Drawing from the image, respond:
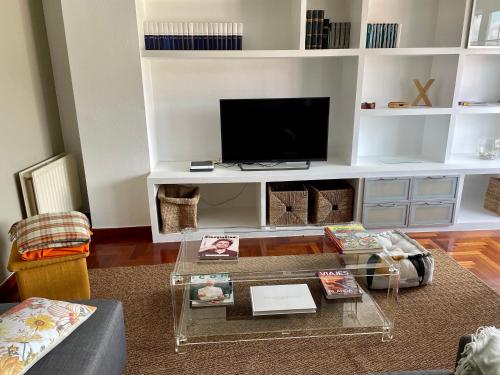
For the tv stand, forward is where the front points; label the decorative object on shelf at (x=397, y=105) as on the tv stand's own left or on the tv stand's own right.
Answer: on the tv stand's own left

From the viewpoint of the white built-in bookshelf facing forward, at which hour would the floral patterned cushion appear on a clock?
The floral patterned cushion is roughly at 1 o'clock from the white built-in bookshelf.

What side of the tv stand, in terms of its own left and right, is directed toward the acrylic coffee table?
front

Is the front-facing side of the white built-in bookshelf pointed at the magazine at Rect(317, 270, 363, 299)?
yes

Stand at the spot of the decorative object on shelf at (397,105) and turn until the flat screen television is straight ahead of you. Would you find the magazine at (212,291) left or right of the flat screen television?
left

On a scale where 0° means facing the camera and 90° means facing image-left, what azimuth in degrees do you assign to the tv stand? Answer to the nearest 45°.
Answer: approximately 0°

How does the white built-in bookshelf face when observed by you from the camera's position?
facing the viewer

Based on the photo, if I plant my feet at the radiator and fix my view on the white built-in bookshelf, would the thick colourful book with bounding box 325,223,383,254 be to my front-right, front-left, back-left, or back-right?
front-right

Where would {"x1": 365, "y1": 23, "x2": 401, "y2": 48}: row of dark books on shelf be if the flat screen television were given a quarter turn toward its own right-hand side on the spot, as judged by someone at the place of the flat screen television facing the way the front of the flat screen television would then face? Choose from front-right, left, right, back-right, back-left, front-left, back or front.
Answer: back

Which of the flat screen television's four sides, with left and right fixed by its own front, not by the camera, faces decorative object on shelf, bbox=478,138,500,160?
left

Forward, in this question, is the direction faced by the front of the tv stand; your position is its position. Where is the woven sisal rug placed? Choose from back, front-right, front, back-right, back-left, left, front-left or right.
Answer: front

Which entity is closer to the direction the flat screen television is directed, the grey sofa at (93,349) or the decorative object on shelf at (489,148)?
the grey sofa

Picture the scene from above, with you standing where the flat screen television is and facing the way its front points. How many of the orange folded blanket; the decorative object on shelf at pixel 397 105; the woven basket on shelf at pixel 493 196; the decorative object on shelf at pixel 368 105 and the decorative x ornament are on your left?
4

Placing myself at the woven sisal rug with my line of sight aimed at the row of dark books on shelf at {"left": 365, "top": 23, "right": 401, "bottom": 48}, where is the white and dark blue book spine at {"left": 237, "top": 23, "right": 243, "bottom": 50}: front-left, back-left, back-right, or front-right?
front-left

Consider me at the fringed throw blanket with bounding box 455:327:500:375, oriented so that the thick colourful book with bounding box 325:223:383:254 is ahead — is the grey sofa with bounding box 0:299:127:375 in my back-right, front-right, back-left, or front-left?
front-left

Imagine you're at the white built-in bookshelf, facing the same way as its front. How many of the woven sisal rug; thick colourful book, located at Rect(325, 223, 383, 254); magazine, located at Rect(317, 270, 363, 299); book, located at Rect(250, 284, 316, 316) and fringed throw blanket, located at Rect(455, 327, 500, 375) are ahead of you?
5

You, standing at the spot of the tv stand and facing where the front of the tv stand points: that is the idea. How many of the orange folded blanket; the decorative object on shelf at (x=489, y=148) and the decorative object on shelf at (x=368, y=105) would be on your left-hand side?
2
